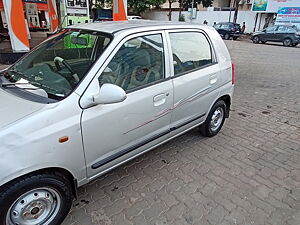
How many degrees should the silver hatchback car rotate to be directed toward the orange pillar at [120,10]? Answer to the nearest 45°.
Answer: approximately 135° to its right

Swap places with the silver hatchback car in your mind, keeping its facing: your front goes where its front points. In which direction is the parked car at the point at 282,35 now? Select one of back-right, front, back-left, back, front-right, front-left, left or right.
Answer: back

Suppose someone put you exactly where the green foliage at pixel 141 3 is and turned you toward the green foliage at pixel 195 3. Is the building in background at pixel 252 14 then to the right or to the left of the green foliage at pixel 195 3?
right
